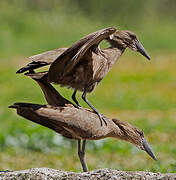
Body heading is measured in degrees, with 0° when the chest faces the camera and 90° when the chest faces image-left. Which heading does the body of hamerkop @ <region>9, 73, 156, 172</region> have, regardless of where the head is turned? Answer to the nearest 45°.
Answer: approximately 270°

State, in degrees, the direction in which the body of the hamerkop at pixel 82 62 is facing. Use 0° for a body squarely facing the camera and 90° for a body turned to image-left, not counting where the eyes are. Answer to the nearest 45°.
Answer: approximately 270°
